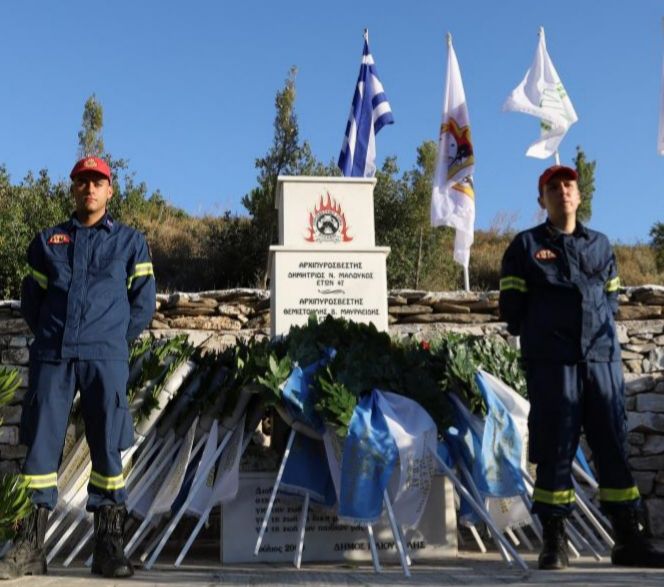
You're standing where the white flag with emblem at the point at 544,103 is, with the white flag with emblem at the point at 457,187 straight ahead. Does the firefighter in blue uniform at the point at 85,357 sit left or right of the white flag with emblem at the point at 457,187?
left

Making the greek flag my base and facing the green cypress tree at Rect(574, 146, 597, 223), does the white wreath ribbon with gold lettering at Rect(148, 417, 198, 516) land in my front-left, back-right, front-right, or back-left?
back-right

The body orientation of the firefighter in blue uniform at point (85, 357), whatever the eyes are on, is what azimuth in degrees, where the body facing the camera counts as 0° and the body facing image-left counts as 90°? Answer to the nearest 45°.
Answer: approximately 0°

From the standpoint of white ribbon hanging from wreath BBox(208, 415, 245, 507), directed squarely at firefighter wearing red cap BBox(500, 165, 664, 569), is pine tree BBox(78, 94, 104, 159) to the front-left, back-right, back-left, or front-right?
back-left

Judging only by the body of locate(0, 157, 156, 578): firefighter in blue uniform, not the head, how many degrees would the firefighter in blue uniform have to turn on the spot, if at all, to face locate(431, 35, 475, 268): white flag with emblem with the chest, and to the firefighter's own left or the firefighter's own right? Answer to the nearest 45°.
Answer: approximately 135° to the firefighter's own left

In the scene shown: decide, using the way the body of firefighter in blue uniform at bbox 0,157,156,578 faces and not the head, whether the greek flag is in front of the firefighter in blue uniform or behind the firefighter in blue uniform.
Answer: behind

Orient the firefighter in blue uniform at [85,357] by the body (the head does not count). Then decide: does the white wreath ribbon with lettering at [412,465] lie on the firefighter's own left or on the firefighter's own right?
on the firefighter's own left

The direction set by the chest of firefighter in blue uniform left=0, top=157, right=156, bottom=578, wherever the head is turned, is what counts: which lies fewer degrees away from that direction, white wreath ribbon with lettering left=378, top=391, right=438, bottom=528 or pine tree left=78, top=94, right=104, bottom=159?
the white wreath ribbon with lettering

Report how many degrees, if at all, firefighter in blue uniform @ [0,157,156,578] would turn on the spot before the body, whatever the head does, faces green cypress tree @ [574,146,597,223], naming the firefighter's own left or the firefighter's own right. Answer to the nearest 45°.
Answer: approximately 135° to the firefighter's own left

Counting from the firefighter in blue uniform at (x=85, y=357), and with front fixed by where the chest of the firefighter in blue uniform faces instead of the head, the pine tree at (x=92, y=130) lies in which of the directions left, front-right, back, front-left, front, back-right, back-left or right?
back

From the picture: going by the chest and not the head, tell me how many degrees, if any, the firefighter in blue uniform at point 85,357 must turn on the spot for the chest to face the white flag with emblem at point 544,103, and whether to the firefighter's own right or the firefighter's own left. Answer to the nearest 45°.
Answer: approximately 135° to the firefighter's own left
